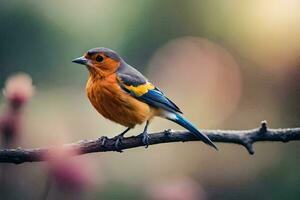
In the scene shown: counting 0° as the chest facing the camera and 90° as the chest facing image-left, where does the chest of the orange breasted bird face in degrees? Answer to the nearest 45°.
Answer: approximately 90°
